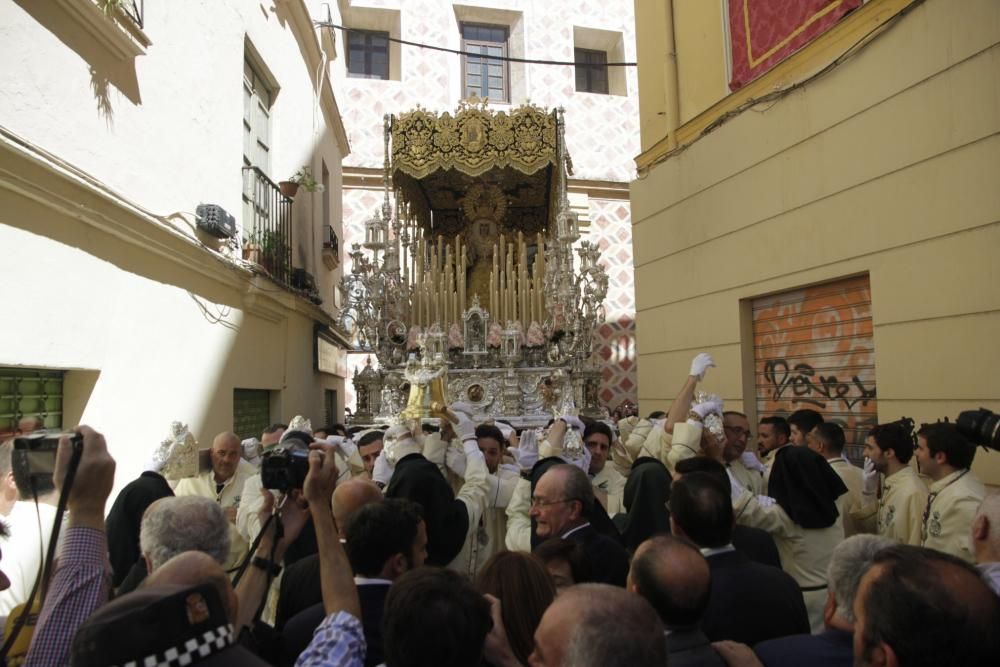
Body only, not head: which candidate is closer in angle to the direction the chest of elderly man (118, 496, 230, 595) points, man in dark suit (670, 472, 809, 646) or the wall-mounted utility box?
the wall-mounted utility box

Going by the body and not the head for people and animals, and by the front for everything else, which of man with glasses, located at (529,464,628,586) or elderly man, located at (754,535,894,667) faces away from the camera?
the elderly man

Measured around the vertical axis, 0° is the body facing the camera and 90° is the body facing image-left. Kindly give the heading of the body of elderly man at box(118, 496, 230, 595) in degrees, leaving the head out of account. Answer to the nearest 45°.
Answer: approximately 180°

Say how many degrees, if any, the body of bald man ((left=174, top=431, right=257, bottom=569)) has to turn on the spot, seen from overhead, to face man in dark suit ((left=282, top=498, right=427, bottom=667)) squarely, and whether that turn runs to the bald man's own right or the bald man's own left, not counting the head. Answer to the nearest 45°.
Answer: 0° — they already face them

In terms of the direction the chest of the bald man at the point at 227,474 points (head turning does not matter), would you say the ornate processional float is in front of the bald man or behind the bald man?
behind

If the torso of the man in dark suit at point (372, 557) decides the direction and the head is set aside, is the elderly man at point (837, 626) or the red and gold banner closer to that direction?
the red and gold banner

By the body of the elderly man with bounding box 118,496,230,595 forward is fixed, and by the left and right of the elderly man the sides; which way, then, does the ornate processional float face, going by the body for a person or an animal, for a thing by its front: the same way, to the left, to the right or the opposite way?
the opposite way

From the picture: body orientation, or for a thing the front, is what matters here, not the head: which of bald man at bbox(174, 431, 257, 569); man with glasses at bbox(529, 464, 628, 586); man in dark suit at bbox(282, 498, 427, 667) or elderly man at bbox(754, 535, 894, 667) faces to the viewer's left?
the man with glasses

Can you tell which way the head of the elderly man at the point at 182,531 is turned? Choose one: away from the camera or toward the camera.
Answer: away from the camera

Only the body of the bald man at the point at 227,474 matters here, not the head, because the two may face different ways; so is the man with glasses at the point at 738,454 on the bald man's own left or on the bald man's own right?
on the bald man's own left

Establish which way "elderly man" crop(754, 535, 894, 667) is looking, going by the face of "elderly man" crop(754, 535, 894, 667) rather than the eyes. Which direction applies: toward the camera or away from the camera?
away from the camera
